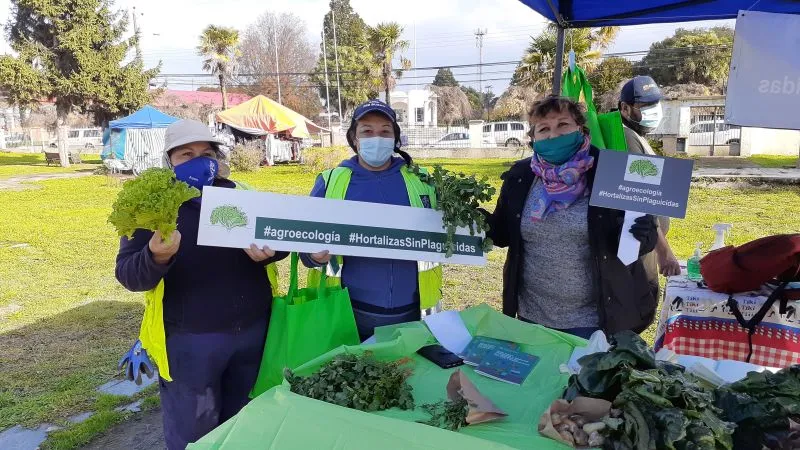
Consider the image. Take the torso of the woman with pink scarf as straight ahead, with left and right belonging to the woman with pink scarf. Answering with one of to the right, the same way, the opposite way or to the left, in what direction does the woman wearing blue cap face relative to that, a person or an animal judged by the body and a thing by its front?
the same way

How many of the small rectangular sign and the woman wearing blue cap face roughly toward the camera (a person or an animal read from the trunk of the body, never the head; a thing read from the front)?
2

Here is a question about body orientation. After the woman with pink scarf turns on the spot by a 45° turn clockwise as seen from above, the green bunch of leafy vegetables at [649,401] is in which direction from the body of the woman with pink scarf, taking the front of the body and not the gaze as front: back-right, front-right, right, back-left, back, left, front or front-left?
front-left

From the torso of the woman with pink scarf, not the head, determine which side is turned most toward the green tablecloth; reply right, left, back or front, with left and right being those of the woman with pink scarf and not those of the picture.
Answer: front

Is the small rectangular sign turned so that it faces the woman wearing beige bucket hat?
no

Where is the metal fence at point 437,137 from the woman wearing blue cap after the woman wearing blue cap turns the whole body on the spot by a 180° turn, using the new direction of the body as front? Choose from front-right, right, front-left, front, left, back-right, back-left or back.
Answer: front

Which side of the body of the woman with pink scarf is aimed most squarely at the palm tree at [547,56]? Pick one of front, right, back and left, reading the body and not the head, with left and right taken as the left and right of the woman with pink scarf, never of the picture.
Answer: back

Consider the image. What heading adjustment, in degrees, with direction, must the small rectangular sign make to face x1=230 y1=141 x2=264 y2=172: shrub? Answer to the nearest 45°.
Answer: approximately 135° to its right

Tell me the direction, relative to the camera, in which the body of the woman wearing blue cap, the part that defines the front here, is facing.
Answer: toward the camera

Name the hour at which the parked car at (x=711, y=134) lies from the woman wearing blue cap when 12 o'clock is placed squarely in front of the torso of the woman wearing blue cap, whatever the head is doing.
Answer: The parked car is roughly at 7 o'clock from the woman wearing blue cap.

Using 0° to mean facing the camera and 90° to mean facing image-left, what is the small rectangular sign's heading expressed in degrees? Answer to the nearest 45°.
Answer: approximately 0°

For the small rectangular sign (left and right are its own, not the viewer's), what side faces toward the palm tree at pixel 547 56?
back

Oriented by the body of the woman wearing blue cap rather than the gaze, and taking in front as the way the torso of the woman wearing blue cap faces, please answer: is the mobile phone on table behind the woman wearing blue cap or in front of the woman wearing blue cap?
in front

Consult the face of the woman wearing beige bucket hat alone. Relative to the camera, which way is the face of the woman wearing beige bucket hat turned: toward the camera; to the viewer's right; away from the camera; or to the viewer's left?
toward the camera

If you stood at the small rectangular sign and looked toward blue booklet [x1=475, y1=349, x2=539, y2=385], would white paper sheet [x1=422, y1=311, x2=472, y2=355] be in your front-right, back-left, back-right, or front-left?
front-right

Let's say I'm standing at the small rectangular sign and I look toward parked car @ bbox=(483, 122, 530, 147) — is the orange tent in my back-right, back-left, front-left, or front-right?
front-left

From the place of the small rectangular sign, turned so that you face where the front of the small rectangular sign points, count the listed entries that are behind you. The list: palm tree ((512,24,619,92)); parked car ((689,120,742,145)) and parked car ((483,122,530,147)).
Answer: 3
